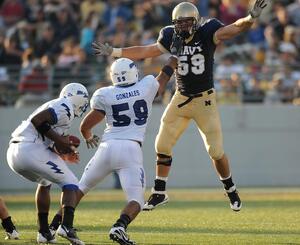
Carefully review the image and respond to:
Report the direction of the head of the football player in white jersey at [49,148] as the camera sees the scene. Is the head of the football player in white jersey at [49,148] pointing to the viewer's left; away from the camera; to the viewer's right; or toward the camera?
to the viewer's right

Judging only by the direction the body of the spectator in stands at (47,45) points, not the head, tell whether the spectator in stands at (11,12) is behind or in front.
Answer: behind

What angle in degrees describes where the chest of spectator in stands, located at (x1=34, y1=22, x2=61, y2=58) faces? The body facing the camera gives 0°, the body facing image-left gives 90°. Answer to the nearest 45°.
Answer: approximately 0°

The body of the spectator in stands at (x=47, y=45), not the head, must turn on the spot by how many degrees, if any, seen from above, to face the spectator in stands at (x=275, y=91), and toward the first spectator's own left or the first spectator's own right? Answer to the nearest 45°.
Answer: approximately 90° to the first spectator's own left

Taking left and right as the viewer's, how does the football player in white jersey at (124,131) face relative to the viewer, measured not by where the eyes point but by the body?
facing away from the viewer

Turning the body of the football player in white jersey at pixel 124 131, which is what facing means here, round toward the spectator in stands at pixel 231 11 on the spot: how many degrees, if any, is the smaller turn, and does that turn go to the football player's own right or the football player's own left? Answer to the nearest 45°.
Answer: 0° — they already face them

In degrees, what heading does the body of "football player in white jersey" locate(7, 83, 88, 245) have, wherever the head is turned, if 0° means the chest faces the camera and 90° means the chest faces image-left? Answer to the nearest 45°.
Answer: approximately 270°

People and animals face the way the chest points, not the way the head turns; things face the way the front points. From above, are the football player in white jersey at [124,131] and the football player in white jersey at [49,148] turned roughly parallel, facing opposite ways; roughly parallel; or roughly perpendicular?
roughly perpendicular

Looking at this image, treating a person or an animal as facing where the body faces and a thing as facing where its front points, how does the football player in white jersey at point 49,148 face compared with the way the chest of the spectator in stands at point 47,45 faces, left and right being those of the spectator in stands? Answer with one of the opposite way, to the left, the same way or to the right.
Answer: to the left

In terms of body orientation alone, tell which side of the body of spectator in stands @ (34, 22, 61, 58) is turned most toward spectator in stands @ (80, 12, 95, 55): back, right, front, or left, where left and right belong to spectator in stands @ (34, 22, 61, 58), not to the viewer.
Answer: left

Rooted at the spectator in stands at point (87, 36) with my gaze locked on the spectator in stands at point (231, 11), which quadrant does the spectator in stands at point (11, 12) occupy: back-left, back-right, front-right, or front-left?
back-left

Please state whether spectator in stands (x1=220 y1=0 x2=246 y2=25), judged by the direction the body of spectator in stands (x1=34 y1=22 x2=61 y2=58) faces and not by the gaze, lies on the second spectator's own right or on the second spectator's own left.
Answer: on the second spectator's own left

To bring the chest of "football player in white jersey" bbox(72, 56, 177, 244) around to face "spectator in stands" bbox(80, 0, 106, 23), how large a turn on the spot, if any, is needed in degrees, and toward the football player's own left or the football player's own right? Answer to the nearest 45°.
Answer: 0° — they already face them
